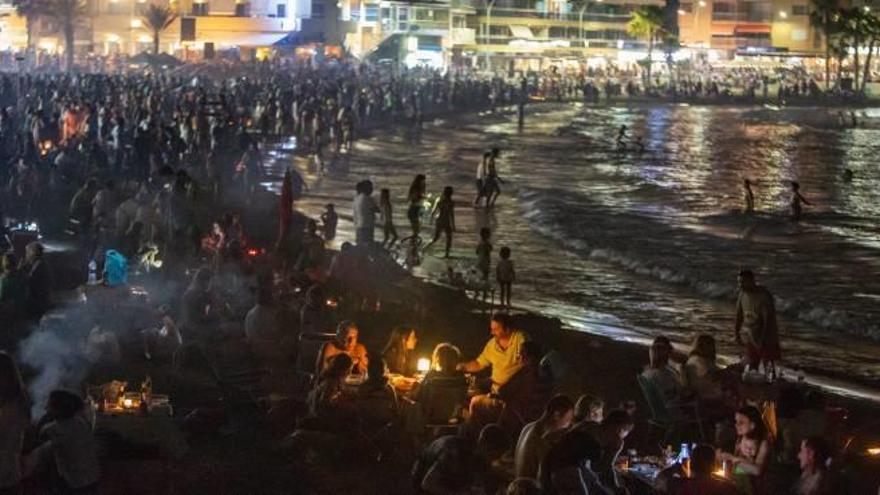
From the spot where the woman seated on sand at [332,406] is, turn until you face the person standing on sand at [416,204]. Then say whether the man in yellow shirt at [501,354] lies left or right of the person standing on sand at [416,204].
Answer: right

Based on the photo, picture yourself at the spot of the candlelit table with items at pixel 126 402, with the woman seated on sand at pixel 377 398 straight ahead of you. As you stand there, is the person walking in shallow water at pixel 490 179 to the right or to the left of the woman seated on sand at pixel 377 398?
left

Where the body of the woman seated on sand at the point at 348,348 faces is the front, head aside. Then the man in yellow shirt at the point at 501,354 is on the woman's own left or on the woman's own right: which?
on the woman's own left

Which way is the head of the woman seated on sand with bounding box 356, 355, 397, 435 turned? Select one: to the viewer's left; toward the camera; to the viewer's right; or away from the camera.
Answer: away from the camera

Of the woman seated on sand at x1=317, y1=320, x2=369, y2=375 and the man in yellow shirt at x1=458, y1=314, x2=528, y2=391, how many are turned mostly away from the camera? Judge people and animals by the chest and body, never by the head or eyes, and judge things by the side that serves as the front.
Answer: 0

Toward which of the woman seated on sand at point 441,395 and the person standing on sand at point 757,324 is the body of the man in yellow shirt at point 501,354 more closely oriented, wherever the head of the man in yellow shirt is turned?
the woman seated on sand

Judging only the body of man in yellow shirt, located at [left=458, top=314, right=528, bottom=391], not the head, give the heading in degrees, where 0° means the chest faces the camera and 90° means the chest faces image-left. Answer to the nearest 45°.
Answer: approximately 45°

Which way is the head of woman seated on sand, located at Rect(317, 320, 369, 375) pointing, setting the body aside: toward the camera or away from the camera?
toward the camera

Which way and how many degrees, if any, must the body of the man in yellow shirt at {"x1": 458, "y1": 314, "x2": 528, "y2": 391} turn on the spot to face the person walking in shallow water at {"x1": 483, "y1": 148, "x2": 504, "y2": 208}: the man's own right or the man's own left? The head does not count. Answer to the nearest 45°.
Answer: approximately 135° to the man's own right

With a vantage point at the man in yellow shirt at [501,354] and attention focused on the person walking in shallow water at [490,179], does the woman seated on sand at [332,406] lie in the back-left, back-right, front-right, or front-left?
back-left

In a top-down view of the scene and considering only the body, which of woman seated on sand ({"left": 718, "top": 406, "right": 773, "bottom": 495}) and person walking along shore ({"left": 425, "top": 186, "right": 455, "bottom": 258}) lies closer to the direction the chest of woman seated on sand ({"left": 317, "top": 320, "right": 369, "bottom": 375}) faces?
the woman seated on sand

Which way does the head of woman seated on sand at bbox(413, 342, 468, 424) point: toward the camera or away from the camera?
away from the camera
